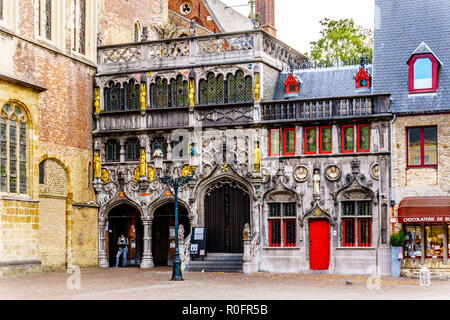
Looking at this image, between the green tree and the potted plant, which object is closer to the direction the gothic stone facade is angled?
the potted plant

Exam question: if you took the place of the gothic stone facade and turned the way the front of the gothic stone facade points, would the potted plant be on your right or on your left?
on your left

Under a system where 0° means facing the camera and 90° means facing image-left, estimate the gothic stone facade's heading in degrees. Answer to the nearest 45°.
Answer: approximately 0°

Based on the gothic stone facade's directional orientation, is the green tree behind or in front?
behind
